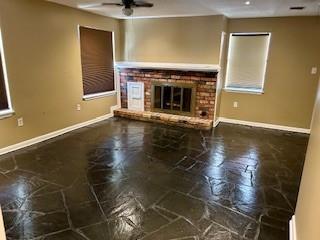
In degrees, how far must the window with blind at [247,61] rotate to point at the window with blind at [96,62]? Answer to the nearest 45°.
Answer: approximately 90° to its right

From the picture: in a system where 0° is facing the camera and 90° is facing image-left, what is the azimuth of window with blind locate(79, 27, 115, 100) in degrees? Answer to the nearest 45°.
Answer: approximately 315°

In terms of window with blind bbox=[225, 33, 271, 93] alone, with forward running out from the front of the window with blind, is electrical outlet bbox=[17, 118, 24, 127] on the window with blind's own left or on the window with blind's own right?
on the window with blind's own right

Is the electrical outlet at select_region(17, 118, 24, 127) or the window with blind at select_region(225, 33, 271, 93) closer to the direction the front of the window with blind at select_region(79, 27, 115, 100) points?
the window with blind

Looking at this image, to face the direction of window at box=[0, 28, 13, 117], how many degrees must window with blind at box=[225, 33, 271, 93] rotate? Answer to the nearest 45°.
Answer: approximately 45° to its right

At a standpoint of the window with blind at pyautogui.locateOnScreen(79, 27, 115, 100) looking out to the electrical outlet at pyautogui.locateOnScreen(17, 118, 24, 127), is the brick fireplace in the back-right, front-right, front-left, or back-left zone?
back-left

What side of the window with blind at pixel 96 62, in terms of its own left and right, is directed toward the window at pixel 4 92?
right

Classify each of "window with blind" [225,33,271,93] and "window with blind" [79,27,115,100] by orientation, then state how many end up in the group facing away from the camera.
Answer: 0

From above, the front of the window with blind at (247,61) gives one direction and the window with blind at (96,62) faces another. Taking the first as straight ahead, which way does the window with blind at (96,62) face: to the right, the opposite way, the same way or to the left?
to the left

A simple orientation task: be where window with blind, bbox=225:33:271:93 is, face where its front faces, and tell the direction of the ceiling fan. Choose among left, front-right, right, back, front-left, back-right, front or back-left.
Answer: front-right

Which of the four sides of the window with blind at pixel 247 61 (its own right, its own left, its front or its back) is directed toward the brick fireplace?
right

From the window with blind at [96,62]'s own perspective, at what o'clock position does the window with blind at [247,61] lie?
the window with blind at [247,61] is roughly at 11 o'clock from the window with blind at [96,62].

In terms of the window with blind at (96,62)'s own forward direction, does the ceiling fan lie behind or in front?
in front

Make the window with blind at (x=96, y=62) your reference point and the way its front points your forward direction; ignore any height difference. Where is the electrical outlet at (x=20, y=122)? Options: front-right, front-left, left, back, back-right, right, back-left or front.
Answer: right
